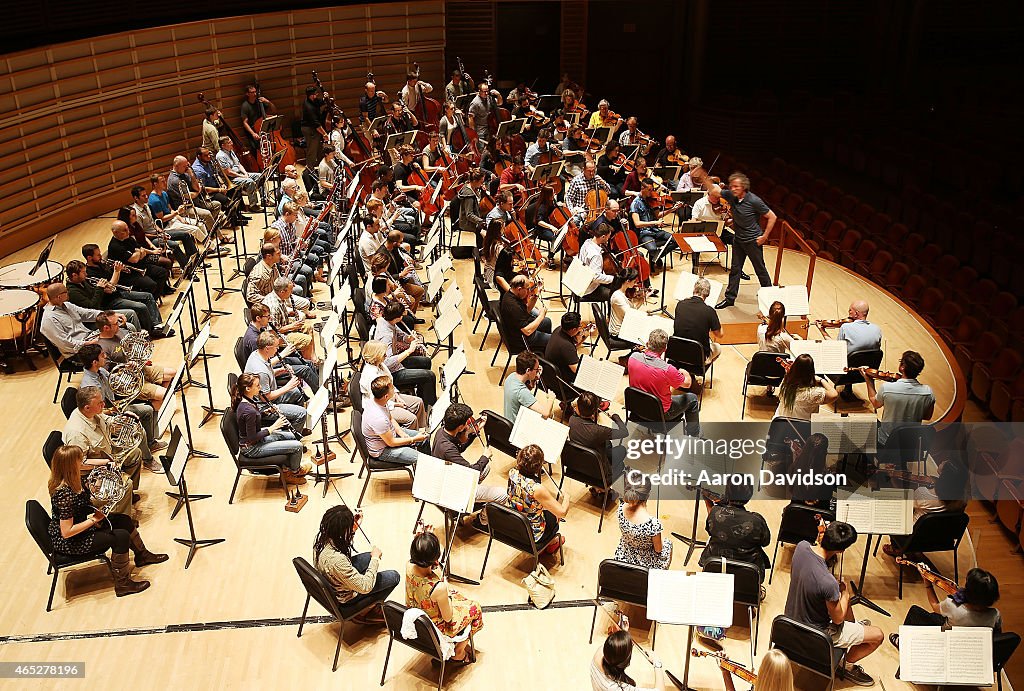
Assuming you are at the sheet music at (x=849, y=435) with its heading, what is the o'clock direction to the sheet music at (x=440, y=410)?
the sheet music at (x=440, y=410) is roughly at 2 o'clock from the sheet music at (x=849, y=435).

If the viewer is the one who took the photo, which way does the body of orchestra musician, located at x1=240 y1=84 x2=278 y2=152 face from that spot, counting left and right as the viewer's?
facing the viewer and to the right of the viewer

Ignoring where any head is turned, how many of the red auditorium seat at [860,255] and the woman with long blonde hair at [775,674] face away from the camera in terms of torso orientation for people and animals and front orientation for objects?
1

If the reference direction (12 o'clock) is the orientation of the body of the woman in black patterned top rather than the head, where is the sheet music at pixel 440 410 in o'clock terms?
The sheet music is roughly at 12 o'clock from the woman in black patterned top.

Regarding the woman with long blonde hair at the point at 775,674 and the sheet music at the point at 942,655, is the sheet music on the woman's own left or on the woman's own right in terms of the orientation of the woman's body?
on the woman's own right

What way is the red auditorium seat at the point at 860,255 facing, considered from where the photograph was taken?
facing the viewer and to the left of the viewer

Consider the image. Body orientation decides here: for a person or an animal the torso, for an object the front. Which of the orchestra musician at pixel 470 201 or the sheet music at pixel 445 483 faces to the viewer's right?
the orchestra musician

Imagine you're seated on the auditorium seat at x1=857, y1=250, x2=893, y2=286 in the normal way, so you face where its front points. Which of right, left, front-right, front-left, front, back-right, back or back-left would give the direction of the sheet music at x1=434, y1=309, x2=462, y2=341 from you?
front

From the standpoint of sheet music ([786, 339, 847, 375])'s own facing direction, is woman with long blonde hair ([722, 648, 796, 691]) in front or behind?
in front

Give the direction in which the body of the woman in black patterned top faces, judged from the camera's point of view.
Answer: to the viewer's right

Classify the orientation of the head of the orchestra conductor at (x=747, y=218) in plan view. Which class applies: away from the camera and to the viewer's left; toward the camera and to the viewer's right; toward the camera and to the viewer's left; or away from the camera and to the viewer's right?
toward the camera and to the viewer's left

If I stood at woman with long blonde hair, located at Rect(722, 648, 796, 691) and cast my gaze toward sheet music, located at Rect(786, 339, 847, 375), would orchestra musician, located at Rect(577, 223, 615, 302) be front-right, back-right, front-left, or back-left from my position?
front-left

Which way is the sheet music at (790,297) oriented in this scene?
toward the camera

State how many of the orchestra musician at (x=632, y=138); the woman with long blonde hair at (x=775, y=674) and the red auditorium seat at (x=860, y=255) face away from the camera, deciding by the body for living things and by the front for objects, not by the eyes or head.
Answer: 1
